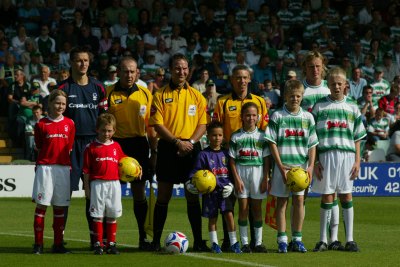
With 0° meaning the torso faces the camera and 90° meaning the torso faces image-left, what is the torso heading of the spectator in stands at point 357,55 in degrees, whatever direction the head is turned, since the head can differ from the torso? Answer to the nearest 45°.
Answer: approximately 0°

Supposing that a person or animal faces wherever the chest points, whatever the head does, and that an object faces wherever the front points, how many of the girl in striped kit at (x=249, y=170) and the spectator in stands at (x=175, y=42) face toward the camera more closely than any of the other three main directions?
2

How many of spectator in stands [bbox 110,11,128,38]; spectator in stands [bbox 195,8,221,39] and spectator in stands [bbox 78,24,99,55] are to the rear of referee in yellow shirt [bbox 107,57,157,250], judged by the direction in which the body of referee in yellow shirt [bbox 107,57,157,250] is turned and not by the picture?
3

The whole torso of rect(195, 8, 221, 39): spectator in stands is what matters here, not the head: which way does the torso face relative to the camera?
toward the camera

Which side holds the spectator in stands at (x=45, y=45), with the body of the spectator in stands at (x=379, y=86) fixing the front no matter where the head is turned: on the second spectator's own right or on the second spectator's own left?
on the second spectator's own right

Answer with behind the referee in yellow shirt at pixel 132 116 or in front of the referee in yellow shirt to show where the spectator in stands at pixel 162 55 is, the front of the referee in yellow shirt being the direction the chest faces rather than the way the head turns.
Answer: behind

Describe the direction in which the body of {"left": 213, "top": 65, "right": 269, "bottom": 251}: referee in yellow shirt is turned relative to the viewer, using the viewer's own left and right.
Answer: facing the viewer

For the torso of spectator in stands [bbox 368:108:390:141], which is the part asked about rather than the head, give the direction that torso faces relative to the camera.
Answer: toward the camera

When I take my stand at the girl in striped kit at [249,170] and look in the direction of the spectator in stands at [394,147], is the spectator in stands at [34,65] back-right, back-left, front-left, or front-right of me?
front-left

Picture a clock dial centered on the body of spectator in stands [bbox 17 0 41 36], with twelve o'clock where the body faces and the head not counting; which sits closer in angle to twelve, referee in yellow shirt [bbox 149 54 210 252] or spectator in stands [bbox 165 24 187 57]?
the referee in yellow shirt

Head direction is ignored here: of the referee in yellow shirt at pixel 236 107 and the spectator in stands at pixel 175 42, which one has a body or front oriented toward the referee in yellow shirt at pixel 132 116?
the spectator in stands
